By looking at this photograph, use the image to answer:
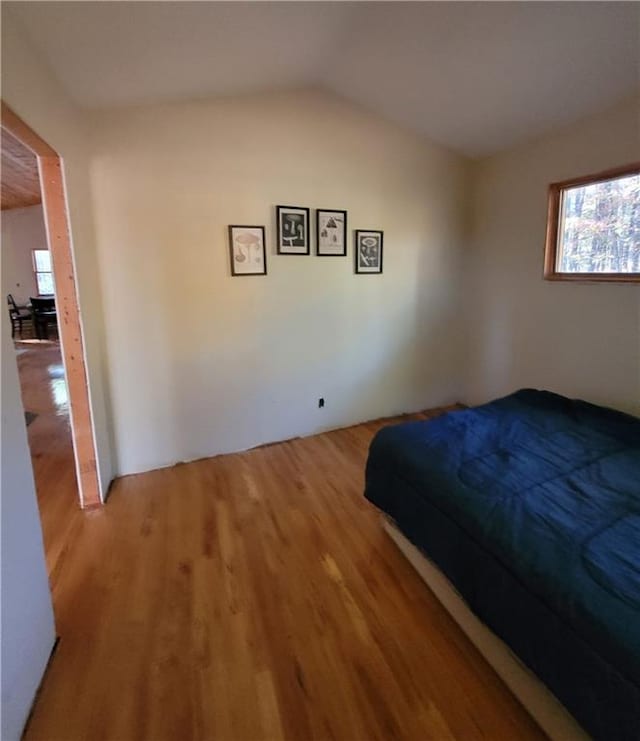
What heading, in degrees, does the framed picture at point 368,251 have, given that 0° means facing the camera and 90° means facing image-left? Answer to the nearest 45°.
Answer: approximately 315°
